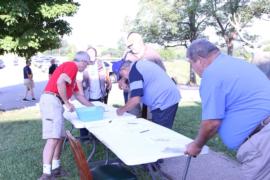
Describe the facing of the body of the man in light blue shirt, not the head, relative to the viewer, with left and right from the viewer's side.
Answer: facing to the left of the viewer

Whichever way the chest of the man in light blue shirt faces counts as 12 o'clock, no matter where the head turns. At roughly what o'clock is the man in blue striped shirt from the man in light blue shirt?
The man in blue striped shirt is roughly at 2 o'clock from the man in light blue shirt.

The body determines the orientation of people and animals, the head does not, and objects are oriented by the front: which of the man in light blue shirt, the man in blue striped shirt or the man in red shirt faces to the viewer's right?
the man in red shirt

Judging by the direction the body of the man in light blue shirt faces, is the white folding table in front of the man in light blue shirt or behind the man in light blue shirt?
in front

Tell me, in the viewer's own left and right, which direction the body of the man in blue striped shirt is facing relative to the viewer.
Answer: facing to the left of the viewer

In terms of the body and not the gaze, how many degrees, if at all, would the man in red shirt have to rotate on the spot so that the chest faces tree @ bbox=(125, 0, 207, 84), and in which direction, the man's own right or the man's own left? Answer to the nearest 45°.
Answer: approximately 90° to the man's own left

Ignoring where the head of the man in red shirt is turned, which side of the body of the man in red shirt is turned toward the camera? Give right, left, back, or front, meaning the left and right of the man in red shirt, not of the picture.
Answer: right

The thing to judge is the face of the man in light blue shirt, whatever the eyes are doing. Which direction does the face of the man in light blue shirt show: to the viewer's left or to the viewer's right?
to the viewer's left

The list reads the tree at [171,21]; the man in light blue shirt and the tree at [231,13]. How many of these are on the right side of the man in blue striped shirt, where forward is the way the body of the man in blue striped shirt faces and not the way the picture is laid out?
2

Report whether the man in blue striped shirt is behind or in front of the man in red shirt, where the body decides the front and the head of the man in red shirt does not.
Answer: in front

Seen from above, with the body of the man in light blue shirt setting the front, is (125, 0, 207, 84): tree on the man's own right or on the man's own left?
on the man's own right

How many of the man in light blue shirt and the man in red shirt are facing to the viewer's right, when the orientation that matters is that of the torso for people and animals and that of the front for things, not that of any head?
1

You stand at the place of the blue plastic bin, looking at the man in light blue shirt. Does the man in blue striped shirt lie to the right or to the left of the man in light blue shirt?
left

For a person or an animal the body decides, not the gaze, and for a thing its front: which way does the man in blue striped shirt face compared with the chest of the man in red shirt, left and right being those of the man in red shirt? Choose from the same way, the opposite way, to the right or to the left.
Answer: the opposite way

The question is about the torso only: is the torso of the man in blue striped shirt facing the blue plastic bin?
yes
